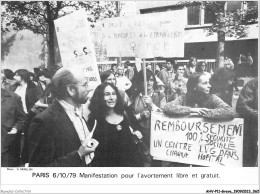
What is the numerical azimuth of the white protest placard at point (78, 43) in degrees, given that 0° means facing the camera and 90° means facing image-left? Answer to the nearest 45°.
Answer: approximately 0°

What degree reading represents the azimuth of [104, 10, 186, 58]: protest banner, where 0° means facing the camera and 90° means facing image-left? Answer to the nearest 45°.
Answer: approximately 0°
